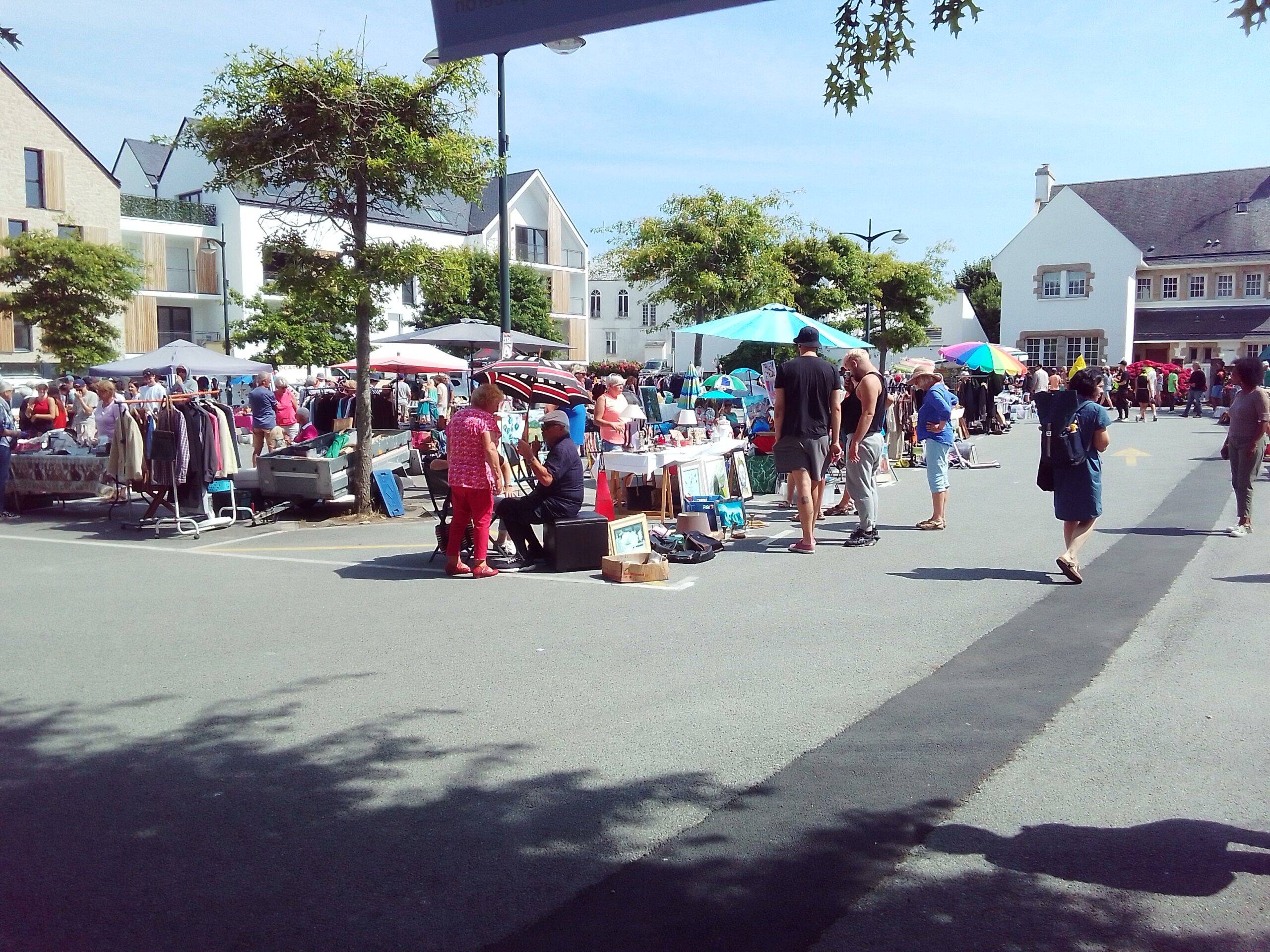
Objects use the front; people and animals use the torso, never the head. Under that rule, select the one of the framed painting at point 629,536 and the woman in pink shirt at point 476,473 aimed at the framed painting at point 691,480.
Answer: the woman in pink shirt

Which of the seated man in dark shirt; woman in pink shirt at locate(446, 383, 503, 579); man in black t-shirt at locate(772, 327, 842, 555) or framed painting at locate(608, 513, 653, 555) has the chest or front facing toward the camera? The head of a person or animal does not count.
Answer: the framed painting

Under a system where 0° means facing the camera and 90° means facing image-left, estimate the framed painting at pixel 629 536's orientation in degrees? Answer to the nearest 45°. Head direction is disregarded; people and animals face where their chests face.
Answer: approximately 0°

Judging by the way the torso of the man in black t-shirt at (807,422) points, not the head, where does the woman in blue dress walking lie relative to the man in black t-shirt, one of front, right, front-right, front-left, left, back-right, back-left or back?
back-right

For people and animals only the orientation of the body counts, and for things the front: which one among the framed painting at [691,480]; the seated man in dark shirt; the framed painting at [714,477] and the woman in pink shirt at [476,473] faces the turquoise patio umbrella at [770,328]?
the woman in pink shirt

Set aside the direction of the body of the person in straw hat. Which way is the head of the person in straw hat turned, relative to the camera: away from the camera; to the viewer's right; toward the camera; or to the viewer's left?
to the viewer's left

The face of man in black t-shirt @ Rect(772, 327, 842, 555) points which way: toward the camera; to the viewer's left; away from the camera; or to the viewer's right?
away from the camera

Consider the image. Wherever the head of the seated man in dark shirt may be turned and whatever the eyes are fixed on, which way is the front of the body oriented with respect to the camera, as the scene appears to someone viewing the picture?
to the viewer's left

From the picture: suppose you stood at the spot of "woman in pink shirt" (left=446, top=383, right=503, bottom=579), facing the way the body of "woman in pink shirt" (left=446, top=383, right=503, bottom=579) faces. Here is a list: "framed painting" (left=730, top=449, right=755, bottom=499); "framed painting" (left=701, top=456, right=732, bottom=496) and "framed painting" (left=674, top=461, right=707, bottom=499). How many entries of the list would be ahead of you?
3

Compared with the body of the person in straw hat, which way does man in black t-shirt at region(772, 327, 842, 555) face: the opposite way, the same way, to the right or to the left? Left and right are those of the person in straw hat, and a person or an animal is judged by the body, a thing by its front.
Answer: to the right

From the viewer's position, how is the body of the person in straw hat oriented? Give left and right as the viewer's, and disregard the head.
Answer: facing to the left of the viewer

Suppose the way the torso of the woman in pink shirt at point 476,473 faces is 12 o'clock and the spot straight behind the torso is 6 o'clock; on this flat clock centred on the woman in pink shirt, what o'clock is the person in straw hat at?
The person in straw hat is roughly at 1 o'clock from the woman in pink shirt.
